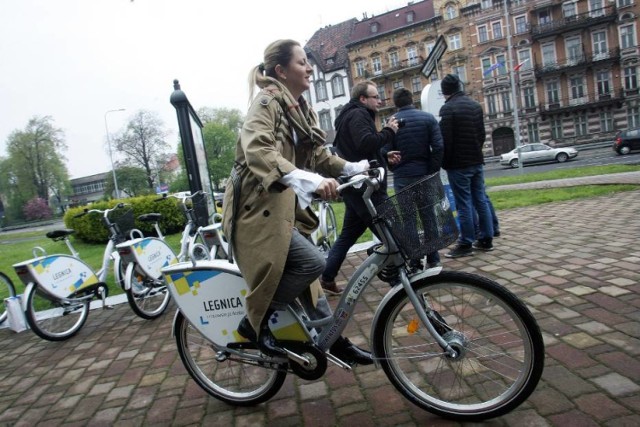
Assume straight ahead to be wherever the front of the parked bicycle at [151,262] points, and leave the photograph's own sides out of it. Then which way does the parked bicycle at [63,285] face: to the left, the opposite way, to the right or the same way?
the same way

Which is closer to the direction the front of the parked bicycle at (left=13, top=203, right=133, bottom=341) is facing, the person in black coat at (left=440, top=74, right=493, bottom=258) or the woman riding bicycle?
the person in black coat

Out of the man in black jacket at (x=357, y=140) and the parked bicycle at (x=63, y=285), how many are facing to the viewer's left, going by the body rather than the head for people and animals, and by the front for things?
0

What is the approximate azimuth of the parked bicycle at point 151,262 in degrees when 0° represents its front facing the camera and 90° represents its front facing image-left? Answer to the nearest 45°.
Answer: approximately 225°

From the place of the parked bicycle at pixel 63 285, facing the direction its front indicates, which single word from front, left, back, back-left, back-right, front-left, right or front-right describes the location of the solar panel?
front-right

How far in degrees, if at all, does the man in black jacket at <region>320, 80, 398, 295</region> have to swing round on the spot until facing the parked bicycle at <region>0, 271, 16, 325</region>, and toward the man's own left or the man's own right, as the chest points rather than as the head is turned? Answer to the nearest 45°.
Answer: approximately 180°

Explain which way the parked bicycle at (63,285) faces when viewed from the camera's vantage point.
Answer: facing away from the viewer and to the right of the viewer

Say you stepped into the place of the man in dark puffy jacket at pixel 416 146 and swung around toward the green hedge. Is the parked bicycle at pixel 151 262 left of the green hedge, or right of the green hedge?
left

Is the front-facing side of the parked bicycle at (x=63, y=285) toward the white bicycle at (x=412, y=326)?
no

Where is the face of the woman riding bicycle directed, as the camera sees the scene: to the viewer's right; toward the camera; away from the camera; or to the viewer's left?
to the viewer's right

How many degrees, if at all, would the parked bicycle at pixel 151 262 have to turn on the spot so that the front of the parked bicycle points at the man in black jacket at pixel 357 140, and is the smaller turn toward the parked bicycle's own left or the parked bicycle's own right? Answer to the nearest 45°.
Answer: approximately 90° to the parked bicycle's own right

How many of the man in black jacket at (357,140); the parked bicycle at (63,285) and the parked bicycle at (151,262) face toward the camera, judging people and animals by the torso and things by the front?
0

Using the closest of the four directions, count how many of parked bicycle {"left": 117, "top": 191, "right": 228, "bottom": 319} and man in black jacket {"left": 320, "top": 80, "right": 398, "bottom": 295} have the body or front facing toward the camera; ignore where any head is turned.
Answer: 0

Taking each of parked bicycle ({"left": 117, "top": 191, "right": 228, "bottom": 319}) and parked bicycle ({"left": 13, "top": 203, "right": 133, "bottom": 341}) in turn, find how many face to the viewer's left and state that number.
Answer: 0

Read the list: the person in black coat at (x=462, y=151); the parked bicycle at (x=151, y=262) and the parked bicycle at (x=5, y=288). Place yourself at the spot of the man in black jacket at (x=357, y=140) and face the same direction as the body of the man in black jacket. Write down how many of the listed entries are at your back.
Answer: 2
